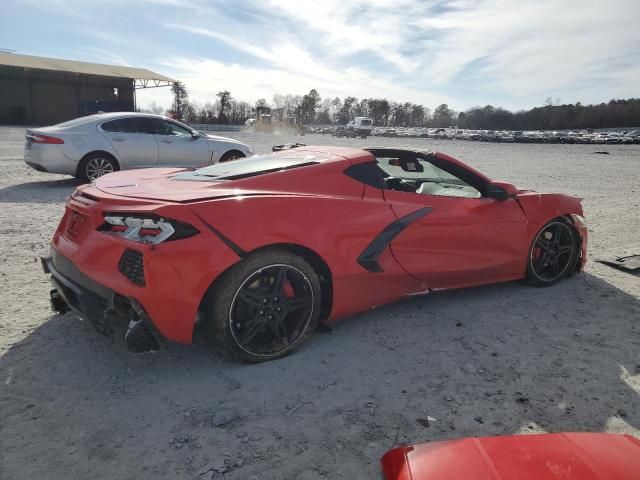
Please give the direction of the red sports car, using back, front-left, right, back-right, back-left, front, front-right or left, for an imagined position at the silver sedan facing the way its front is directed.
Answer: back-right

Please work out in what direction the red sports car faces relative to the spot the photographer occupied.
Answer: facing away from the viewer and to the right of the viewer

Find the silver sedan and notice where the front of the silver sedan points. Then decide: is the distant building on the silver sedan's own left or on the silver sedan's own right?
on the silver sedan's own left

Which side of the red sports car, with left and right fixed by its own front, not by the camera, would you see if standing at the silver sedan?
left

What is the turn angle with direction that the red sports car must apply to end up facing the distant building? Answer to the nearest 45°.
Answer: approximately 90° to its left

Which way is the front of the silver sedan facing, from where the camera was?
facing away from the viewer and to the right of the viewer

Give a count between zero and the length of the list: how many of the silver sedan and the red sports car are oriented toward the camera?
0
